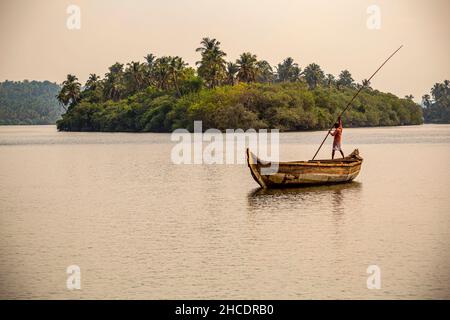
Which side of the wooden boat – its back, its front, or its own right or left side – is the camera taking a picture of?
left
